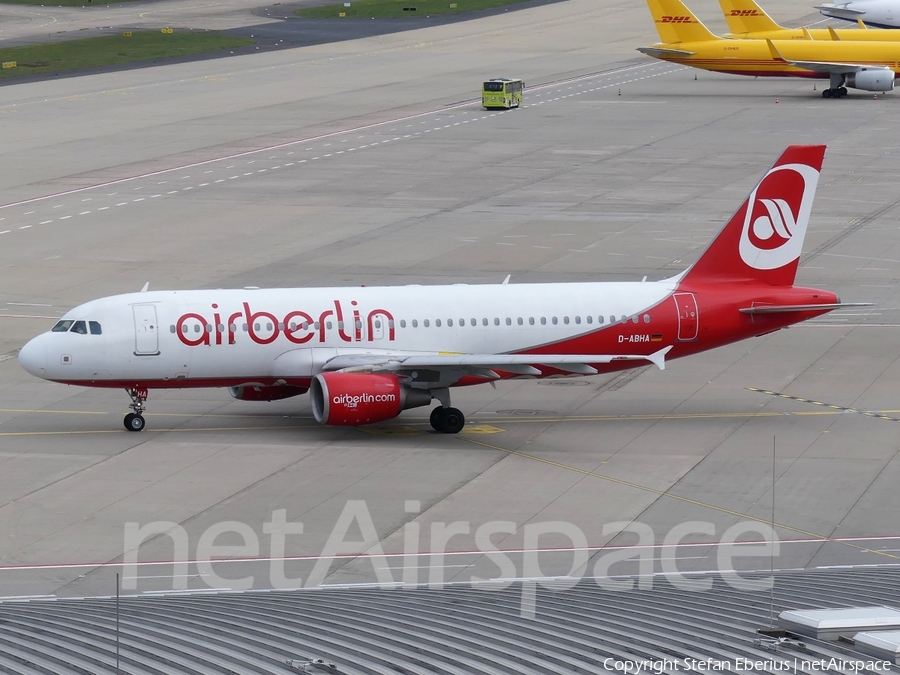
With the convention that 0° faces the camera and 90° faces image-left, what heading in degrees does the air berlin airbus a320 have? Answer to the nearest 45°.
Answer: approximately 90°
